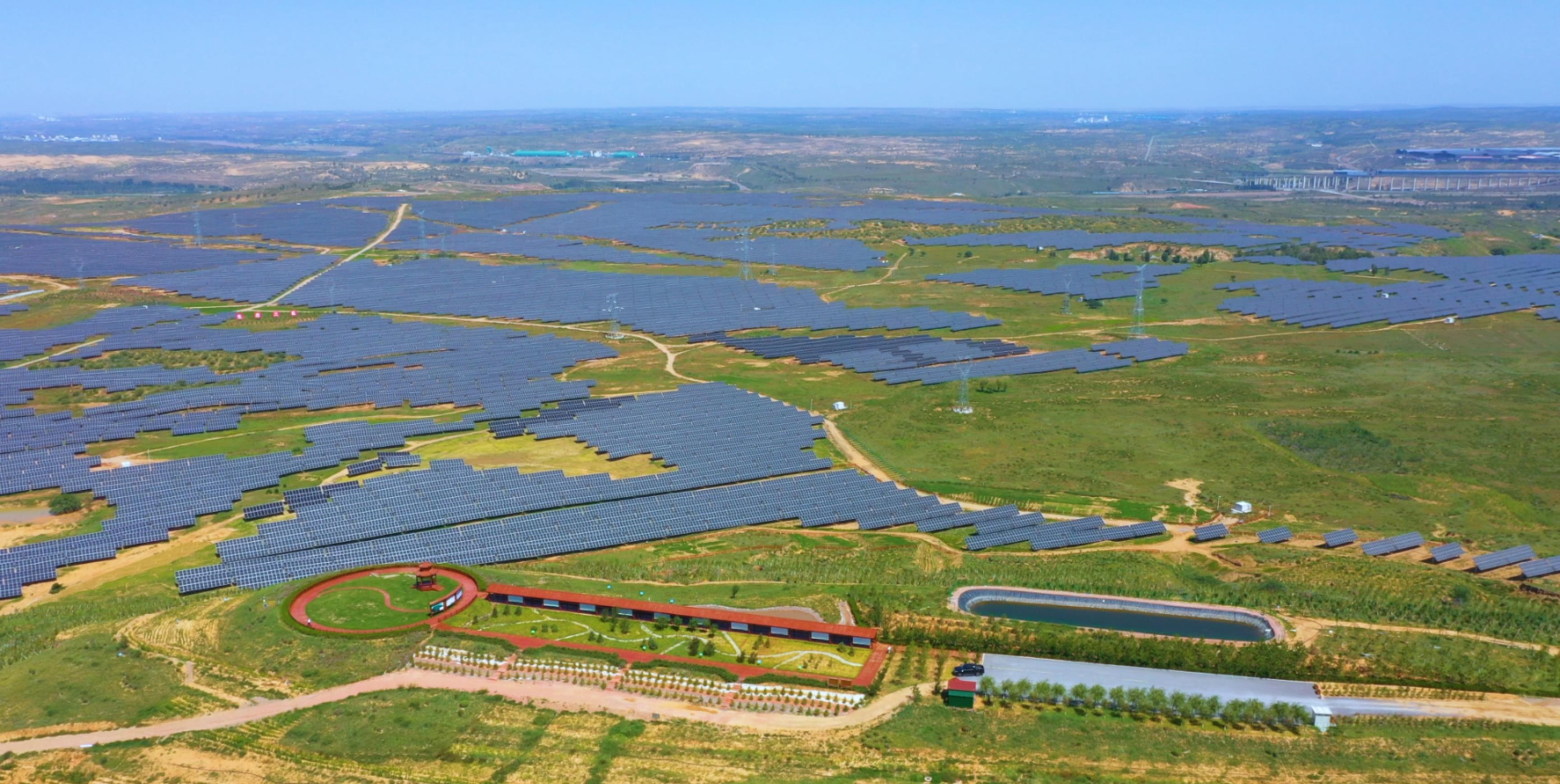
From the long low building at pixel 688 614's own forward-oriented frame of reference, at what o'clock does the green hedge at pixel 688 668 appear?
The green hedge is roughly at 12 o'clock from the long low building.

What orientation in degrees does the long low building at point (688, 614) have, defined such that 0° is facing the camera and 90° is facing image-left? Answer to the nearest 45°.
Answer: approximately 0°

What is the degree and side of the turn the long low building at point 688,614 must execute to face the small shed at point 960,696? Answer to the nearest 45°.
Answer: approximately 45° to its left

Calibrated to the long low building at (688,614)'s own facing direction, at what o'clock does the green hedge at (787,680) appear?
The green hedge is roughly at 11 o'clock from the long low building.

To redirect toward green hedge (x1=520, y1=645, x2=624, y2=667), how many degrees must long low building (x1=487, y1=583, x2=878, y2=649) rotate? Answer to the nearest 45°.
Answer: approximately 45° to its right

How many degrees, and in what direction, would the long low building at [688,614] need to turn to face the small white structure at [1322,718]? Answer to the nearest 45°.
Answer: approximately 45° to its left
